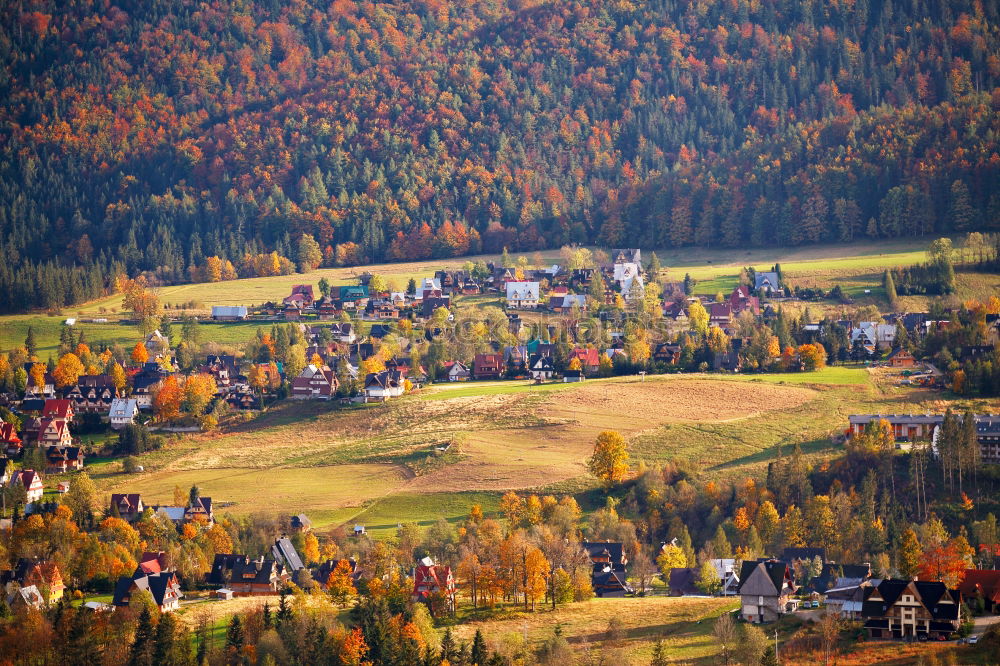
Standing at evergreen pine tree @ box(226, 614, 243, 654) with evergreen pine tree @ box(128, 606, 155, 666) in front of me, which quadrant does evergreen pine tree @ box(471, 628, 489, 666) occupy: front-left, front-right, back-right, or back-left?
back-left

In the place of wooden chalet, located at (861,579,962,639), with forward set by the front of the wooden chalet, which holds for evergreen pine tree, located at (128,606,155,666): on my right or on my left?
on my right

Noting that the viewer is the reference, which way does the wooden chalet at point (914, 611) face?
facing the viewer

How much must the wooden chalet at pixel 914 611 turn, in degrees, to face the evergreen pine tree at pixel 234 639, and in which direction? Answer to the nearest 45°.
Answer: approximately 90° to its right

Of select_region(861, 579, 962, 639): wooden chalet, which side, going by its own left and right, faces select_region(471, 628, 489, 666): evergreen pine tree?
right
